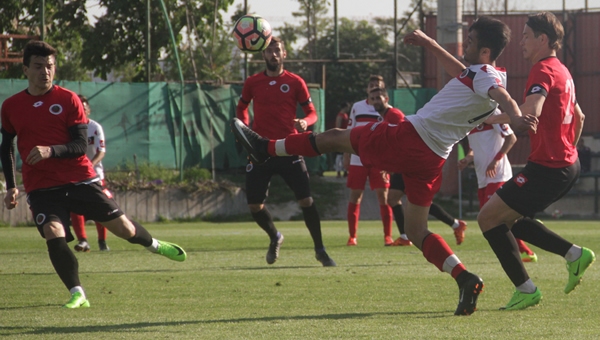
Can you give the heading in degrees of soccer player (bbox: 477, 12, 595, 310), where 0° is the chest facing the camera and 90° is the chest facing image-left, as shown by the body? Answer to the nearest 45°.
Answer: approximately 90°

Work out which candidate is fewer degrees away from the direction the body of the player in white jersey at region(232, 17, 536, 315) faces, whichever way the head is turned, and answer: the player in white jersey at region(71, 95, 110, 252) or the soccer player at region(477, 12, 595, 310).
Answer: the player in white jersey

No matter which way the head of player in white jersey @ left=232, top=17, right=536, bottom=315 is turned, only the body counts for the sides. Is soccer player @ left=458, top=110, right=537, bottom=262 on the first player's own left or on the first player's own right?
on the first player's own right

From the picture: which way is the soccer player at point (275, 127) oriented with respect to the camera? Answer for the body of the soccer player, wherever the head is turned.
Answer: toward the camera

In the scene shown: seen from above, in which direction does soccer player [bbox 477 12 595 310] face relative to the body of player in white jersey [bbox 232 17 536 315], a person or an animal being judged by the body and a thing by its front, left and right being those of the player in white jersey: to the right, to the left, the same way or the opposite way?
the same way

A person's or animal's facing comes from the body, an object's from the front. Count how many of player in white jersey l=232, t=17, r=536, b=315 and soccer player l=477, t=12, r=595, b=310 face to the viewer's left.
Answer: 2

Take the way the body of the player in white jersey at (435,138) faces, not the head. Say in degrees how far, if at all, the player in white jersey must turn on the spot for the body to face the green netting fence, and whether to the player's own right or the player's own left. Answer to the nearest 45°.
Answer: approximately 90° to the player's own right

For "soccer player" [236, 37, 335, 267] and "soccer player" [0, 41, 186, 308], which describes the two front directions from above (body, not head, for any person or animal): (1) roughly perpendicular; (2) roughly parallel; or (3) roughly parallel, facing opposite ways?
roughly parallel

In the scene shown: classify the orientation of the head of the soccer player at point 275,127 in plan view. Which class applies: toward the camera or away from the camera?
toward the camera

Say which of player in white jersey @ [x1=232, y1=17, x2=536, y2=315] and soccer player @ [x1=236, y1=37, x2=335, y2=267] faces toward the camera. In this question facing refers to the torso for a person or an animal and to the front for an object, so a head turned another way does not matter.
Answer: the soccer player

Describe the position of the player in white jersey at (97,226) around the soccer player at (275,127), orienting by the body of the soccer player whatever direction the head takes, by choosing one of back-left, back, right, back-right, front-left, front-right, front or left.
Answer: back-right

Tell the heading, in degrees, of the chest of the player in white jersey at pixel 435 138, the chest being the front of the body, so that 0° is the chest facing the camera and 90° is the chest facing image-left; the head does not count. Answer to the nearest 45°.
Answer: approximately 90°

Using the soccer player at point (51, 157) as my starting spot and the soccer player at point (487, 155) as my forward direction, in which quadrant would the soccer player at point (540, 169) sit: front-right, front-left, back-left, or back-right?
front-right

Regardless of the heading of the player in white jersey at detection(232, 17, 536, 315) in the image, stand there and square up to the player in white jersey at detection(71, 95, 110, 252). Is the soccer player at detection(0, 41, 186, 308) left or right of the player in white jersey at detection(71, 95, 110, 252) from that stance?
left

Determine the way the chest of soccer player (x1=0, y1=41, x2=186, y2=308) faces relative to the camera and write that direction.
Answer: toward the camera

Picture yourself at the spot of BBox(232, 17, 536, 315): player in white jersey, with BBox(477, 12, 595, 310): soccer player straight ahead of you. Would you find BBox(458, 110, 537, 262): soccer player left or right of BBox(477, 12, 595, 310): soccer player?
left

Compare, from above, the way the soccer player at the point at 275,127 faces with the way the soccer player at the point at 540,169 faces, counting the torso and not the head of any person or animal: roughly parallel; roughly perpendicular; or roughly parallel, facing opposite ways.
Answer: roughly perpendicular

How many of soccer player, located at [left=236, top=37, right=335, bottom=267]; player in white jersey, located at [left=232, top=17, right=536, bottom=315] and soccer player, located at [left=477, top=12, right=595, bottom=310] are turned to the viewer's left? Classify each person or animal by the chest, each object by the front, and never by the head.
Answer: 2
